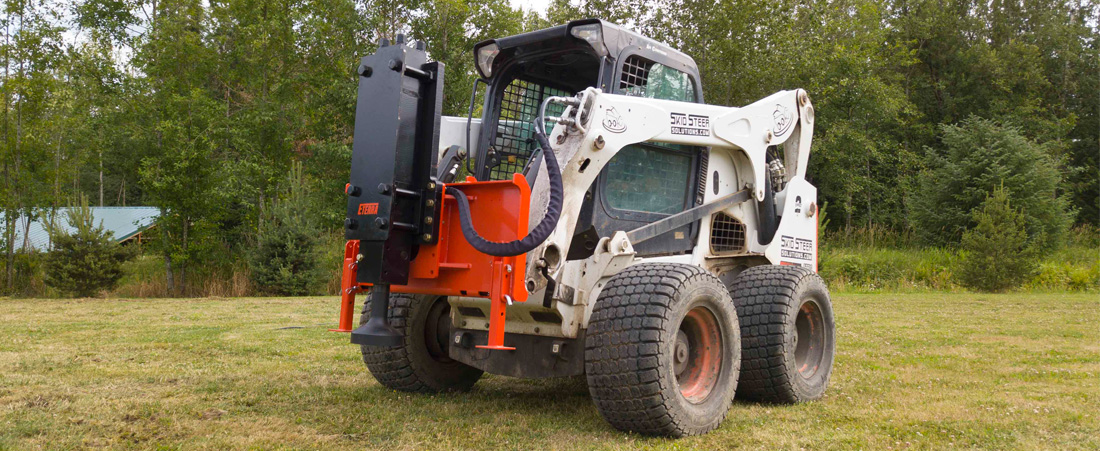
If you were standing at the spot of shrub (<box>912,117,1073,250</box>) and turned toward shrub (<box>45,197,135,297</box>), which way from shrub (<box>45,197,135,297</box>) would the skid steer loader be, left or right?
left

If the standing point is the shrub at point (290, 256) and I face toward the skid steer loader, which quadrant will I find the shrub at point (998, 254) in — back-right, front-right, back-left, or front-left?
front-left

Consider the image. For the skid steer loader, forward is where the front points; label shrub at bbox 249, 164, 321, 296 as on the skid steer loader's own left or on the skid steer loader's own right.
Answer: on the skid steer loader's own right

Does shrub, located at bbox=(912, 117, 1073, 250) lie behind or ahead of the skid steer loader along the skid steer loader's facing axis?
behind

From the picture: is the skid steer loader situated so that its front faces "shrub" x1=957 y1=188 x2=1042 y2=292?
no

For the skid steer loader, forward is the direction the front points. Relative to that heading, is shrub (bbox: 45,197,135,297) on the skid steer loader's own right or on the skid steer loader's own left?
on the skid steer loader's own right

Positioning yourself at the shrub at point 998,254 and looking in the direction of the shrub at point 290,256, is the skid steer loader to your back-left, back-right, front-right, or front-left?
front-left

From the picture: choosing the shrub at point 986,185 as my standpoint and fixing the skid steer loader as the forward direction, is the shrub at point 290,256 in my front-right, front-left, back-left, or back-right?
front-right
